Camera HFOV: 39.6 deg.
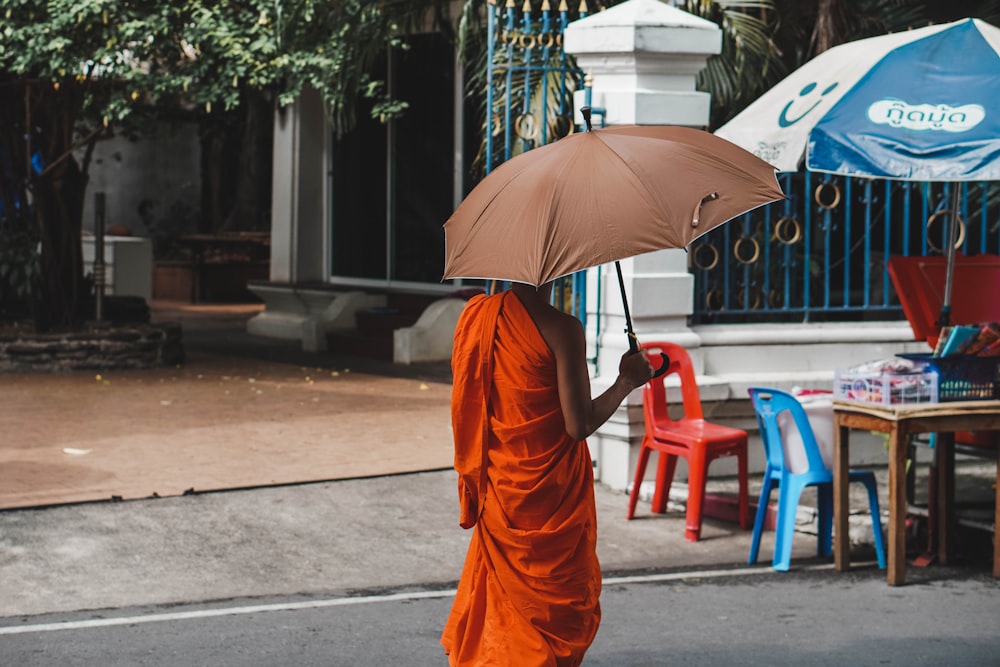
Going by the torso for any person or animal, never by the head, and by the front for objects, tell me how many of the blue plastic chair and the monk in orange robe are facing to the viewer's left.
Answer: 0

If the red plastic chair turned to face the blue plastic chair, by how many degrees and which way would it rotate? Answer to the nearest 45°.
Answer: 0° — it already faces it

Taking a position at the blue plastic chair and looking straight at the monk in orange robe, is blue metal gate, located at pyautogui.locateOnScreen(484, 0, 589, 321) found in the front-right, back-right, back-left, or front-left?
back-right

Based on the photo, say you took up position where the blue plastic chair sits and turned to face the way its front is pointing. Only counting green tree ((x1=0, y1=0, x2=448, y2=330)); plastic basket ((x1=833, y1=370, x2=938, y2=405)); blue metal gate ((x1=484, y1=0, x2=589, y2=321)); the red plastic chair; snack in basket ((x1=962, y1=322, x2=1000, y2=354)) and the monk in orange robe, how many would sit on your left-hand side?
3

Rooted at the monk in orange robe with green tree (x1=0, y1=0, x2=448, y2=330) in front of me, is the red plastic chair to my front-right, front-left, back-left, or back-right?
front-right

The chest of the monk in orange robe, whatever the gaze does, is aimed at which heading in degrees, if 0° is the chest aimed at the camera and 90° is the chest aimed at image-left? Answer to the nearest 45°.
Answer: approximately 225°

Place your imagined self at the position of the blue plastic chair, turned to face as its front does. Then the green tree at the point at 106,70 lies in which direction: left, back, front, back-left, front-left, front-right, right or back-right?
left

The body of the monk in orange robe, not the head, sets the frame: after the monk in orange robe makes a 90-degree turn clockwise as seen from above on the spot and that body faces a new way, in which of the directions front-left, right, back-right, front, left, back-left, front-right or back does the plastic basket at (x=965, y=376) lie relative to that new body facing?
left

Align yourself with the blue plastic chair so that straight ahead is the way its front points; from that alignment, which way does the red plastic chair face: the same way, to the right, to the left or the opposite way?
to the right

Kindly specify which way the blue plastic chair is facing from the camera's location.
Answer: facing away from the viewer and to the right of the viewer

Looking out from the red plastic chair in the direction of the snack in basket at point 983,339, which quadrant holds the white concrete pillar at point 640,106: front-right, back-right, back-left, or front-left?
back-left

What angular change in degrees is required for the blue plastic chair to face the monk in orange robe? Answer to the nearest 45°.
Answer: approximately 135° to its right

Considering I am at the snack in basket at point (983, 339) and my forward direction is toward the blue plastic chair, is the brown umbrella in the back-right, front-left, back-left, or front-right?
front-left

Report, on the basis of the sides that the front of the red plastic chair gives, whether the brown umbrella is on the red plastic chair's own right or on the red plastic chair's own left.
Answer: on the red plastic chair's own right

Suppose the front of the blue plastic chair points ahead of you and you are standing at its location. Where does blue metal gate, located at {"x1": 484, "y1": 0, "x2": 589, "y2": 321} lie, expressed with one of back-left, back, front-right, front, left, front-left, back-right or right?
left
